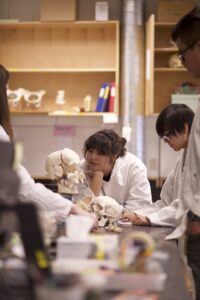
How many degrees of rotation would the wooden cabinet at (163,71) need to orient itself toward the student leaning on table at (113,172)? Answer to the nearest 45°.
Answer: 0° — it already faces them

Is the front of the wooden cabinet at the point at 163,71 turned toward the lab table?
yes

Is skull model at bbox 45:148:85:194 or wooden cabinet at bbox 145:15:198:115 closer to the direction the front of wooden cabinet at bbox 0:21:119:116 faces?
the skull model

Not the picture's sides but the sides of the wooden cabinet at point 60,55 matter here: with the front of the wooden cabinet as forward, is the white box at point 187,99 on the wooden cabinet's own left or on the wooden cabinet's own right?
on the wooden cabinet's own left

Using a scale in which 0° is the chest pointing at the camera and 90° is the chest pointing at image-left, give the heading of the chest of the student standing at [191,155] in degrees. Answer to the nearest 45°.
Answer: approximately 90°

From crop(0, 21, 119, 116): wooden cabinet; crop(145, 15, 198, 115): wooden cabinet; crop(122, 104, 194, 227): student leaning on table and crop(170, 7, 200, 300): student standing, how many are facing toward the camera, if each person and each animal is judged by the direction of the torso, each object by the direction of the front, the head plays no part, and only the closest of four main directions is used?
2

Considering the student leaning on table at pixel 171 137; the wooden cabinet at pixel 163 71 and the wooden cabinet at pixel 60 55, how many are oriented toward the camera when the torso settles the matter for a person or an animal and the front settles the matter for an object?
2

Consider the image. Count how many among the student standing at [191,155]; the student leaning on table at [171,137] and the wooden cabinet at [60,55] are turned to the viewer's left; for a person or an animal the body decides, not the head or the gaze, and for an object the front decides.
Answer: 2

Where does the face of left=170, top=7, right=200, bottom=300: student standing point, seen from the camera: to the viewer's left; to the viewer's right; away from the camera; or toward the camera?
to the viewer's left

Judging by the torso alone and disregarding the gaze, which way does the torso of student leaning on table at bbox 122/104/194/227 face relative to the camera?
to the viewer's left
